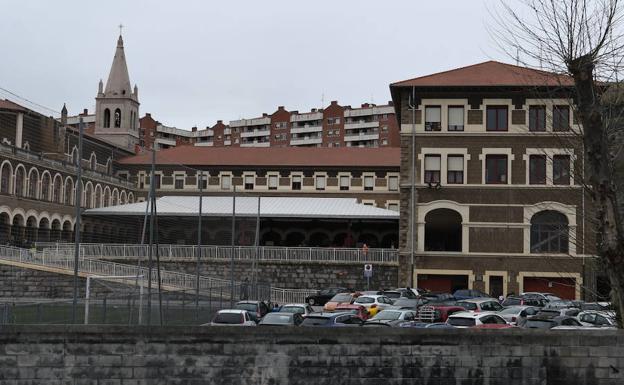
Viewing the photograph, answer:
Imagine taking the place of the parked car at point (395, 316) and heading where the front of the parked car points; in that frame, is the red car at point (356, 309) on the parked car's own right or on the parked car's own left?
on the parked car's own right

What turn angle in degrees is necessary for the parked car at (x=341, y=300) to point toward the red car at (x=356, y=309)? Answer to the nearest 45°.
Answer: approximately 45° to its left

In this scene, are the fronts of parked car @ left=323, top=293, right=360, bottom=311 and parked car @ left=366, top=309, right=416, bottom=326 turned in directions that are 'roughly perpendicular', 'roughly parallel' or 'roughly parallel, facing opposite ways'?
roughly parallel

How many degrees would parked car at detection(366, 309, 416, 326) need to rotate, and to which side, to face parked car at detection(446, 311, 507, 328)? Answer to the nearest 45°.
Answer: approximately 90° to its left

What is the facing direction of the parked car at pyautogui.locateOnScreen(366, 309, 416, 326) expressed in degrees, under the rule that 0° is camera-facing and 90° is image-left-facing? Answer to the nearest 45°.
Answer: approximately 45°

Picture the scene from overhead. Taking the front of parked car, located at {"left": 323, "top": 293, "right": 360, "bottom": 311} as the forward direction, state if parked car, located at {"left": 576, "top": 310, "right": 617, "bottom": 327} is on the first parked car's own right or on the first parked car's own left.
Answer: on the first parked car's own left

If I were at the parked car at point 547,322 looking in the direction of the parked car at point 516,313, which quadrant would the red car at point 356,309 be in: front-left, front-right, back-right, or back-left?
front-left

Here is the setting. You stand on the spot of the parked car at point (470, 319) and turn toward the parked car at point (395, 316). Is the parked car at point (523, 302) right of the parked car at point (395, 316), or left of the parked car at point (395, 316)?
right
